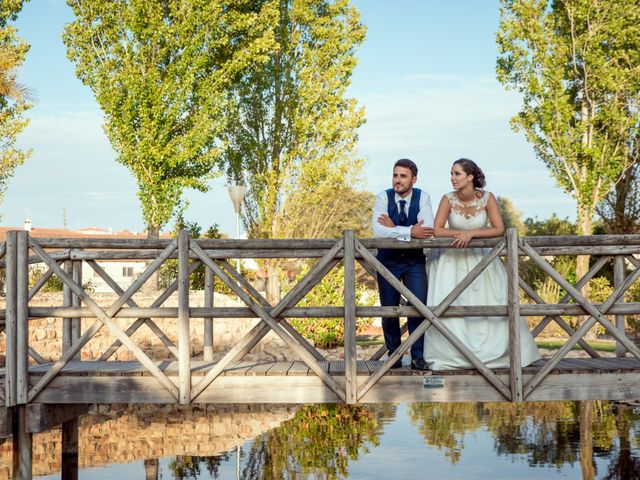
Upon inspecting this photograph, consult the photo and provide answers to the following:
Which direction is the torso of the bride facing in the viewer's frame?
toward the camera

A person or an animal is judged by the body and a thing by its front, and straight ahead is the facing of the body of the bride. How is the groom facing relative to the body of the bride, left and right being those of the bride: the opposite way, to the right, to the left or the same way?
the same way

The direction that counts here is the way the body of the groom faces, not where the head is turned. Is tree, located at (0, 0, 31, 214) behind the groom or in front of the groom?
behind

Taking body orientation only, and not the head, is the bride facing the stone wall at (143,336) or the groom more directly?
the groom

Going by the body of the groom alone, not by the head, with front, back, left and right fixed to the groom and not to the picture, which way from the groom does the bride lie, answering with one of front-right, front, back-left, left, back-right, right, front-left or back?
left

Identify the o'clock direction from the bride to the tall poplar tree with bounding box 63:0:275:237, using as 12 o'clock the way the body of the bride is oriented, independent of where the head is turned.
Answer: The tall poplar tree is roughly at 5 o'clock from the bride.

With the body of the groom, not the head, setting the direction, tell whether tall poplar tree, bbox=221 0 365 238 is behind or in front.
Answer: behind

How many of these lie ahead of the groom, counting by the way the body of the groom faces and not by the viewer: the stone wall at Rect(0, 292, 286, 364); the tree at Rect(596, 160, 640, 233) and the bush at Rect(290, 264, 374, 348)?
0

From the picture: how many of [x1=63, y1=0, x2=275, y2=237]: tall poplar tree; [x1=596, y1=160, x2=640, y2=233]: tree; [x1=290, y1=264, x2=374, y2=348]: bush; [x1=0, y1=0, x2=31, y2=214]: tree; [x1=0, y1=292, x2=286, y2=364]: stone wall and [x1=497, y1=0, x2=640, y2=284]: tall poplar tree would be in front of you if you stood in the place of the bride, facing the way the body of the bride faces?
0

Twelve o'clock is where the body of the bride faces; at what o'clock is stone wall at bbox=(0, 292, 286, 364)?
The stone wall is roughly at 5 o'clock from the bride.

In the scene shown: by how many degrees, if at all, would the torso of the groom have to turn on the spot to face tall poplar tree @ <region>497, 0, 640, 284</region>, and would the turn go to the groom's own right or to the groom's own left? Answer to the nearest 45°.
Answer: approximately 180°

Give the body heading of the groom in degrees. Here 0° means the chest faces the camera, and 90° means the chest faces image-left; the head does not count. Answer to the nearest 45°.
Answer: approximately 0°

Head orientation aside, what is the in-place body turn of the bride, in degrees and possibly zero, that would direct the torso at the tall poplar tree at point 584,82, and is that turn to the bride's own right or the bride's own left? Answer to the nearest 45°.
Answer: approximately 180°

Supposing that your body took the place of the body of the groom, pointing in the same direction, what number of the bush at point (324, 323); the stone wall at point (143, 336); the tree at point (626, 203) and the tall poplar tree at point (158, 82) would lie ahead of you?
0

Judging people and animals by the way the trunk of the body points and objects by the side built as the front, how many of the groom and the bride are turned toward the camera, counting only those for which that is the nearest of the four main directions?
2

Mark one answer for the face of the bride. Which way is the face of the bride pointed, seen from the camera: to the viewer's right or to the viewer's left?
to the viewer's left
